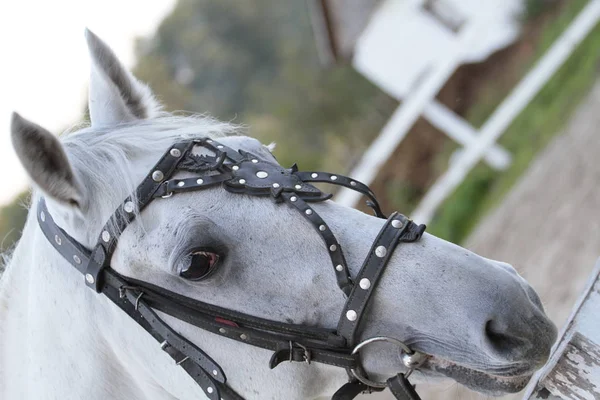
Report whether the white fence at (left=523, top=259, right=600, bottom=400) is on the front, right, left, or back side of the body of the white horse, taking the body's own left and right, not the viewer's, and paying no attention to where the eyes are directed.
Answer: front

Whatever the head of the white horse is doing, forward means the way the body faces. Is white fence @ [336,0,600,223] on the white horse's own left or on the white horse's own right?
on the white horse's own left

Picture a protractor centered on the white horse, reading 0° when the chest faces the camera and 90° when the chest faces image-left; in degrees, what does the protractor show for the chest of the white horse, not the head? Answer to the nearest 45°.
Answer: approximately 270°
